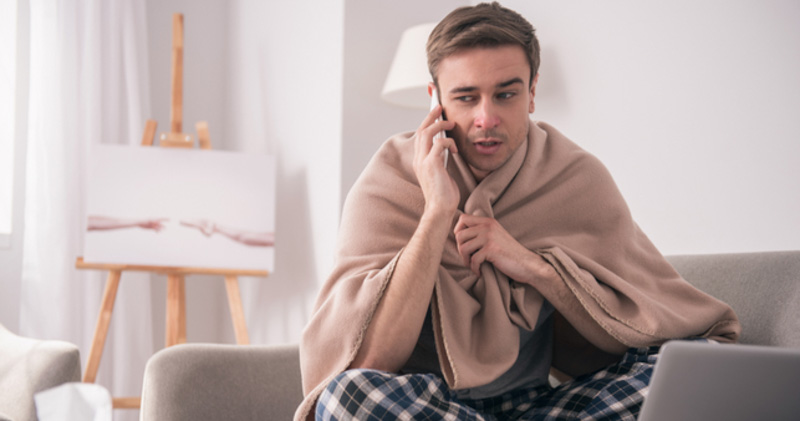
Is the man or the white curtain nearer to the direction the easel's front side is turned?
the man

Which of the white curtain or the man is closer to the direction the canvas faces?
the man

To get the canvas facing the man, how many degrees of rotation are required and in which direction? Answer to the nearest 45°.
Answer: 0° — it already faces them

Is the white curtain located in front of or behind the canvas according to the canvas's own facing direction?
behind

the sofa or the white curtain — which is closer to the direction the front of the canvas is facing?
the sofa

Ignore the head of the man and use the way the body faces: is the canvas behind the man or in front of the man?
behind

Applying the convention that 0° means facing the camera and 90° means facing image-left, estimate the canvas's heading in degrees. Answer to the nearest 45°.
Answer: approximately 0°

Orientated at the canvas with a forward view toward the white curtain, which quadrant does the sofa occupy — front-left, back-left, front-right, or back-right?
back-left
